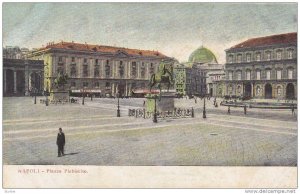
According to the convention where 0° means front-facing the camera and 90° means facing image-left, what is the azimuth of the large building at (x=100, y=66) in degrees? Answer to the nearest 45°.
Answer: approximately 315°

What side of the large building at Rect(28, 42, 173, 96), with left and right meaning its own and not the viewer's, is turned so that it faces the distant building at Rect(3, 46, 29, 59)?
right

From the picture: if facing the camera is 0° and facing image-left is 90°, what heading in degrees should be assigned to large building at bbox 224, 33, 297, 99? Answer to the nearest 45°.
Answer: approximately 45°

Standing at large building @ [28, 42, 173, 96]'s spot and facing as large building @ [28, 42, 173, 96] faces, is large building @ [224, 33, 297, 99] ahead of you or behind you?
ahead

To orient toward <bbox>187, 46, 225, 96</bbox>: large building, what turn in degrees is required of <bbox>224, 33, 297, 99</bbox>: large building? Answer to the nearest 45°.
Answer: approximately 45° to its right

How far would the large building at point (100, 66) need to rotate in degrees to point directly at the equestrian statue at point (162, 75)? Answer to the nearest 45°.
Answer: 0° — it already faces it
